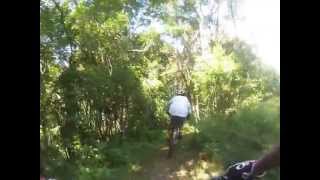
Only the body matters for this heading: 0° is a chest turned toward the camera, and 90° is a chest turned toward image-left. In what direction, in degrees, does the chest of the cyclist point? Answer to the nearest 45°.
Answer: approximately 180°
